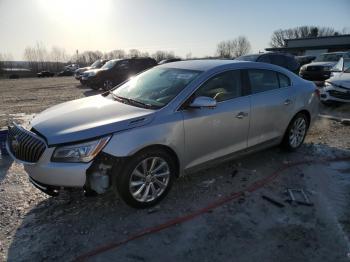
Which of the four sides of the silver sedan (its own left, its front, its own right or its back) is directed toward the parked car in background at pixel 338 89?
back

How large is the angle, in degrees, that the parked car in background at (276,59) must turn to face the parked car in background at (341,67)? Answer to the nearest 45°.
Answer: approximately 135° to its left

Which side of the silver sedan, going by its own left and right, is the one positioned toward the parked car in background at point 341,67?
back

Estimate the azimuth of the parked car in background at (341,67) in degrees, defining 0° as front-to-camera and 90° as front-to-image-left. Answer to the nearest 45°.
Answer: approximately 45°

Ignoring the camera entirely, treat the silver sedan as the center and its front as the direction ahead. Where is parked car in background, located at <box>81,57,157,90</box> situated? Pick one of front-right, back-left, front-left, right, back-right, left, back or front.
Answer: back-right

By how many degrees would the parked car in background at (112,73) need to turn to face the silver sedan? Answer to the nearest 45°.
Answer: approximately 45° to its left

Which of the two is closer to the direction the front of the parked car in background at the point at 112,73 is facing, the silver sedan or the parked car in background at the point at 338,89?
the silver sedan

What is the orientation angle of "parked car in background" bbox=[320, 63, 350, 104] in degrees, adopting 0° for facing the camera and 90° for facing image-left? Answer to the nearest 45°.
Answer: approximately 45°

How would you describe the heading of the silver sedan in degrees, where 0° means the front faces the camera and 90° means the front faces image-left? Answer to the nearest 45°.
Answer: approximately 45°

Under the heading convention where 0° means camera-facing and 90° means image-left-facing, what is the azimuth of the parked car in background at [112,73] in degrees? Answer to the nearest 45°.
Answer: approximately 45°
